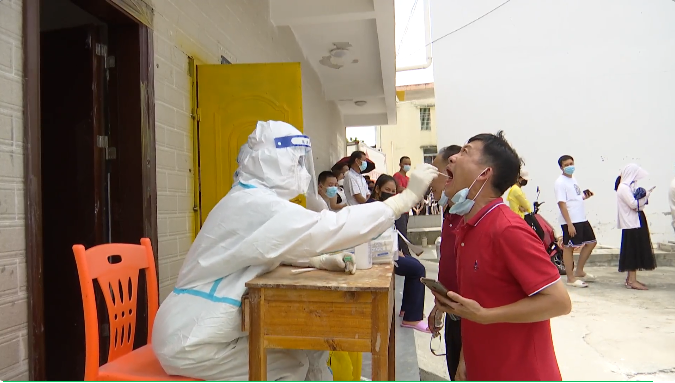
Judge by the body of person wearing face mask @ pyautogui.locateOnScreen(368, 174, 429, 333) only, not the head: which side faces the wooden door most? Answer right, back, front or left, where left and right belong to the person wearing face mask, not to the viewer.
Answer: right

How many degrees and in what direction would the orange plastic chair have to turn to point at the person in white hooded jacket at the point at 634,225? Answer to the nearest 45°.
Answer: approximately 45° to its left

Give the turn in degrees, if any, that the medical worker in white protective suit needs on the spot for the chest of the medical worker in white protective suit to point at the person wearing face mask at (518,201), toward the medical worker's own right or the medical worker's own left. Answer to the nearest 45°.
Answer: approximately 45° to the medical worker's own left

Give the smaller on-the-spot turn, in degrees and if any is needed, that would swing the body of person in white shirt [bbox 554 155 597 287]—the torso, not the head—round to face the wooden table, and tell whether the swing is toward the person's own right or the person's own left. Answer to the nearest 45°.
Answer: approximately 45° to the person's own right

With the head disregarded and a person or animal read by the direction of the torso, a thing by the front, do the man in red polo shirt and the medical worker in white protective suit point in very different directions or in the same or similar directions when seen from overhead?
very different directions

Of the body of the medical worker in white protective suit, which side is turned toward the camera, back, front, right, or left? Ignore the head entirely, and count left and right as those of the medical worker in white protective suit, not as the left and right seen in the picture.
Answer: right

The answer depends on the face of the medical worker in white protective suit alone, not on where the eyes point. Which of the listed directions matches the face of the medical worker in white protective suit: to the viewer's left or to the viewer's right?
to the viewer's right

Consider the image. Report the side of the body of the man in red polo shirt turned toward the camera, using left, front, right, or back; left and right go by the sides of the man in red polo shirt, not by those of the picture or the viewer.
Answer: left
